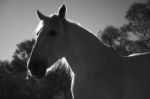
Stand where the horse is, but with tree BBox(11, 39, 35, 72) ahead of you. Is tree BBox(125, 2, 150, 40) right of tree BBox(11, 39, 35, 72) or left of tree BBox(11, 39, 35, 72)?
right

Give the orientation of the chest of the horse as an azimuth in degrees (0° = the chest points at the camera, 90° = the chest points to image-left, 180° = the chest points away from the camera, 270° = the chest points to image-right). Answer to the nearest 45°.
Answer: approximately 90°

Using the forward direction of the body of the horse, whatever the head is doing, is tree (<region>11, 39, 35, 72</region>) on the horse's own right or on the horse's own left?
on the horse's own right

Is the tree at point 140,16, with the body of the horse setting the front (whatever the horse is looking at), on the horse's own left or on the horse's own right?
on the horse's own right
